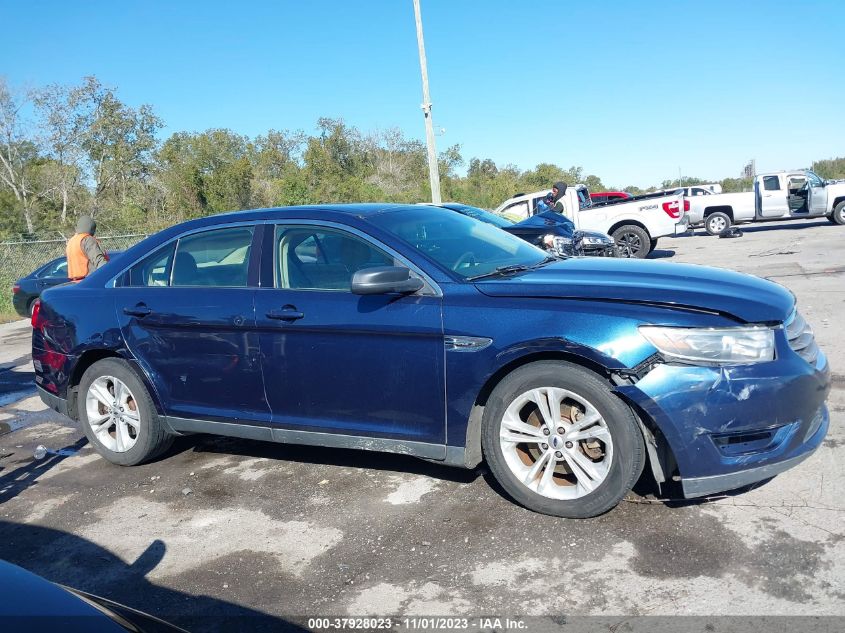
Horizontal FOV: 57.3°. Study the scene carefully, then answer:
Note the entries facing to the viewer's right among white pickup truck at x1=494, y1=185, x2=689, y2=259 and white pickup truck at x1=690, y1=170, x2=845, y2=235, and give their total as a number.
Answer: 1

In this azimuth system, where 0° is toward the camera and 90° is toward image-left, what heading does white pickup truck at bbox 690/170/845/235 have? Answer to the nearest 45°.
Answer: approximately 270°

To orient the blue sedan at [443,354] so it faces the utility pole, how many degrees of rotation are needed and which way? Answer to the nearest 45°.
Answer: approximately 135° to its left

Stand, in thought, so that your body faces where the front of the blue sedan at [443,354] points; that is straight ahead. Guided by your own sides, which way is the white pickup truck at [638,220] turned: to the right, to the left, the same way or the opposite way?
the opposite way

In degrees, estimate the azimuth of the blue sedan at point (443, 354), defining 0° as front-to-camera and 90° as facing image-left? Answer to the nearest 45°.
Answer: approximately 315°

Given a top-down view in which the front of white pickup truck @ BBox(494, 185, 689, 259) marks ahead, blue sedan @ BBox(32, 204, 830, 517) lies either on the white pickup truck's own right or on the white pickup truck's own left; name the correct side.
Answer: on the white pickup truck's own left

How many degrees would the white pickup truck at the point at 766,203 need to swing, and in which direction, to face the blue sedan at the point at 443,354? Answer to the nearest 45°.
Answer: approximately 90° to its right

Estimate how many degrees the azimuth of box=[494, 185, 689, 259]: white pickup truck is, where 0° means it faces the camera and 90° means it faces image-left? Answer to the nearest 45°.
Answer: approximately 135°

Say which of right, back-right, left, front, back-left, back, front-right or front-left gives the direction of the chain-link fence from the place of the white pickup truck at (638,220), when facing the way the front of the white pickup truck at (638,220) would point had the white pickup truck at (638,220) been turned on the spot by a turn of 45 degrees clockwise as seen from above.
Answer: left

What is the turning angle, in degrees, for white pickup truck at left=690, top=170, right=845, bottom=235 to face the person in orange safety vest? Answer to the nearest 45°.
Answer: approximately 135° to its right

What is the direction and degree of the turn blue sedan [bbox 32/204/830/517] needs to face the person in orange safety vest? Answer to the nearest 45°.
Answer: approximately 180°

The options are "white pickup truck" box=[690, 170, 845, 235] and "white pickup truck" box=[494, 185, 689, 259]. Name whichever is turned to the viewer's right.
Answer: "white pickup truck" box=[690, 170, 845, 235]
